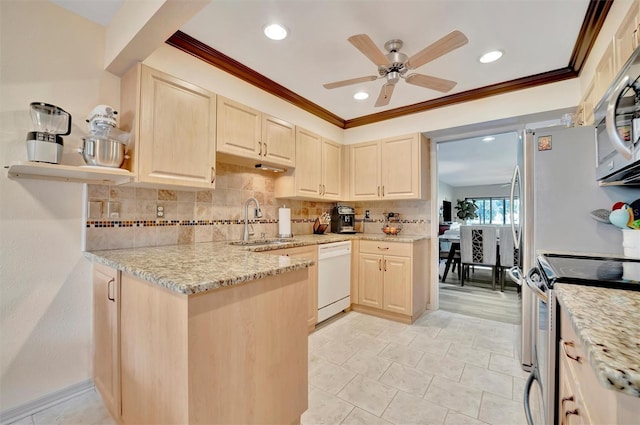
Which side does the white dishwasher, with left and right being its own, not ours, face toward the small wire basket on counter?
left

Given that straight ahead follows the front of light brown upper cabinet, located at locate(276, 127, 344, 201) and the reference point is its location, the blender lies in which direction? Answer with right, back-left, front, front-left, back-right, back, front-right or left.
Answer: right

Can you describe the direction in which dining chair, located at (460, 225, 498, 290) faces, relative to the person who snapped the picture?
facing away from the viewer

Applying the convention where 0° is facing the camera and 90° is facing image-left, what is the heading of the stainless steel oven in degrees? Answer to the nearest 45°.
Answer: approximately 90°

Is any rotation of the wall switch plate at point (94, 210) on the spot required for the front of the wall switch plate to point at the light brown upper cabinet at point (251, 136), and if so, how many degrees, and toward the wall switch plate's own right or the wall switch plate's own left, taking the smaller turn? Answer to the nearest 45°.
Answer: approximately 90° to the wall switch plate's own left

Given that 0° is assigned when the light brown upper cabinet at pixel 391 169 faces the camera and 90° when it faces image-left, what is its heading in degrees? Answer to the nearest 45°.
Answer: approximately 45°

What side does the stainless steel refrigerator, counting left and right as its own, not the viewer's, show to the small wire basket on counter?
front

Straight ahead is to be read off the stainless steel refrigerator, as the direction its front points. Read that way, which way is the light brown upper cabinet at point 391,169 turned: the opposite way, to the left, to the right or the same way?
to the left

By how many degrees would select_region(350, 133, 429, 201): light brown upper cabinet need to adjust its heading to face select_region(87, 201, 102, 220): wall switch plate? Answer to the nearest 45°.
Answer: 0° — it already faces it

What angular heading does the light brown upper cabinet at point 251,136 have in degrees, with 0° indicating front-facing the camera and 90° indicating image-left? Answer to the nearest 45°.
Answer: approximately 315°

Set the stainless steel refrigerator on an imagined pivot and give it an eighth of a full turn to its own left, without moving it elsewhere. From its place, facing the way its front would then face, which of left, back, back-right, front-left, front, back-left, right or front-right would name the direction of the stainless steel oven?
front-left
